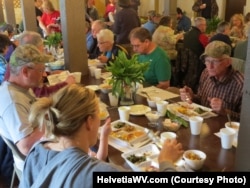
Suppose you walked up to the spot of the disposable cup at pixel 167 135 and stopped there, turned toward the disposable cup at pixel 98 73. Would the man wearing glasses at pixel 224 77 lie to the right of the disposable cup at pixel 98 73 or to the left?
right

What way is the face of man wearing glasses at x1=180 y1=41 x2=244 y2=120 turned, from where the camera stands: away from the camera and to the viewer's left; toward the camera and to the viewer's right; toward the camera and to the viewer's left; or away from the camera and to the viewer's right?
toward the camera and to the viewer's left

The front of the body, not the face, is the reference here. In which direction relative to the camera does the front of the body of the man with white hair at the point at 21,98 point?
to the viewer's right

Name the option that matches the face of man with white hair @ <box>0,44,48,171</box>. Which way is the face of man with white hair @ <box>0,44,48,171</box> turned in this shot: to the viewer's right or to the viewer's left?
to the viewer's right

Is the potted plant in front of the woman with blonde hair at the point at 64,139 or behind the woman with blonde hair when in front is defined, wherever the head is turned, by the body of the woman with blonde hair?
in front

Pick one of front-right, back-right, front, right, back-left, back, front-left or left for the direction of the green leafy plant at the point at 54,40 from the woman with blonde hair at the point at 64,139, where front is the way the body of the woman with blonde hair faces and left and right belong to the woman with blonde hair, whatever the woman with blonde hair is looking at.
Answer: front-left

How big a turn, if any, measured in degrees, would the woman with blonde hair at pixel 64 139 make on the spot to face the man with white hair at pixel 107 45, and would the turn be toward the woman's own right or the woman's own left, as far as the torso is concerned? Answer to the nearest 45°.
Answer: approximately 45° to the woman's own left

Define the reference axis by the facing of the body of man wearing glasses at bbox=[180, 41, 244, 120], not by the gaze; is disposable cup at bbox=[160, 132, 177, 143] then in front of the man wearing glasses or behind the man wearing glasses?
in front

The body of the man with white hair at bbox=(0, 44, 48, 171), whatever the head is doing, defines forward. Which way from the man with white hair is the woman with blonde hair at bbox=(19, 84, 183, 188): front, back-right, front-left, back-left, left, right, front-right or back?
right

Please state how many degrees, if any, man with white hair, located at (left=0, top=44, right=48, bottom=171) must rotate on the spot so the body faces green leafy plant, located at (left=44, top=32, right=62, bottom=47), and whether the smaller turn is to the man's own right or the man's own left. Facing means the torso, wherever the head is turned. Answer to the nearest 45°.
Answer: approximately 90° to the man's own left

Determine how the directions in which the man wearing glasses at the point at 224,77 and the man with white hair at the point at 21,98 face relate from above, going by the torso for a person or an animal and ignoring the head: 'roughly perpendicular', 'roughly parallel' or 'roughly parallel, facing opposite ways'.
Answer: roughly parallel, facing opposite ways

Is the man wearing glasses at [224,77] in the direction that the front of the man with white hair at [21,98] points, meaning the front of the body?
yes

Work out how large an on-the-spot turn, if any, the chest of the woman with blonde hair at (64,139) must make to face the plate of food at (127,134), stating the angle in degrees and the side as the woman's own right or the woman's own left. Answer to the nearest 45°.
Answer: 0° — they already face it

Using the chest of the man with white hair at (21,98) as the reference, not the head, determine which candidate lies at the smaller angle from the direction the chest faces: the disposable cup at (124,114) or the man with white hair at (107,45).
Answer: the disposable cup

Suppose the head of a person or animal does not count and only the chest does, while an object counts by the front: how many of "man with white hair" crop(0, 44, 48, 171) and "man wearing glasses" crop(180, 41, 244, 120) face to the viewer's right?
1

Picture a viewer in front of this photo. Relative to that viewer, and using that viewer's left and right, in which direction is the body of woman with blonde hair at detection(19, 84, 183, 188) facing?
facing away from the viewer and to the right of the viewer

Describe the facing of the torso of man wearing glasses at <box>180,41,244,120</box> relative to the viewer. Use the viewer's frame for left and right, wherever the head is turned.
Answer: facing the viewer and to the left of the viewer
